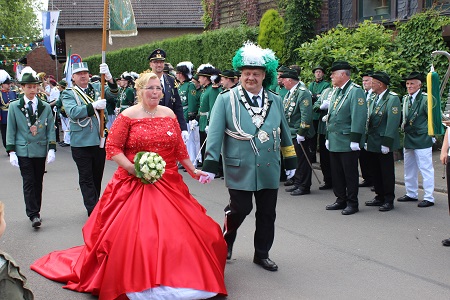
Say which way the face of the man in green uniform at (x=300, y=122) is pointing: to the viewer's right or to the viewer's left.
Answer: to the viewer's left

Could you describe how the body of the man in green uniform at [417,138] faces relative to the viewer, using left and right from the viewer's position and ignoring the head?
facing the viewer and to the left of the viewer

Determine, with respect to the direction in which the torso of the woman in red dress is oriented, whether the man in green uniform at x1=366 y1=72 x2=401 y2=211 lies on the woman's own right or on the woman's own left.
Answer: on the woman's own left

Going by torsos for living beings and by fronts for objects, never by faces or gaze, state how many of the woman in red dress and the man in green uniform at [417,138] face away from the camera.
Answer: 0

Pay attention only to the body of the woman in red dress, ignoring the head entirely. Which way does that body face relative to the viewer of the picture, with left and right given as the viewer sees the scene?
facing the viewer and to the right of the viewer

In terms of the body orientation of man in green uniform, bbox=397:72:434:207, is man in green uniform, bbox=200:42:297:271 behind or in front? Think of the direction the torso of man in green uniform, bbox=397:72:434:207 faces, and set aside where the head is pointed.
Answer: in front

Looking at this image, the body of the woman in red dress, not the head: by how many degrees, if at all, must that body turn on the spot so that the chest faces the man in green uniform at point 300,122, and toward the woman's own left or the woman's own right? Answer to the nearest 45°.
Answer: approximately 90° to the woman's own left

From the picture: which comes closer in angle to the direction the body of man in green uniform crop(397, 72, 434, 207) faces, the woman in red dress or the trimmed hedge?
the woman in red dress

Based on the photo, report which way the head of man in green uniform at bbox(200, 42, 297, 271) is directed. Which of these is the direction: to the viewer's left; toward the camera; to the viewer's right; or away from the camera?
toward the camera

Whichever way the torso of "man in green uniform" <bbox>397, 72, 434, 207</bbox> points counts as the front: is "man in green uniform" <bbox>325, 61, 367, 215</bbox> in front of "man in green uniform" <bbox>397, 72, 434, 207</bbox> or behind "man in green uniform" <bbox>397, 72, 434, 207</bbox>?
in front
